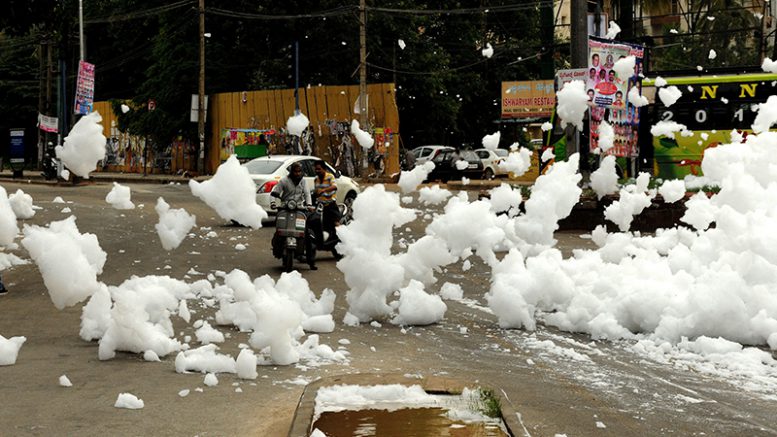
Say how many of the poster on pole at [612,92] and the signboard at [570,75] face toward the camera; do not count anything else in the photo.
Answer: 2

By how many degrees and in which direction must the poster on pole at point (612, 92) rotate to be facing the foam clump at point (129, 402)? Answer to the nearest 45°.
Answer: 0° — it already faces it

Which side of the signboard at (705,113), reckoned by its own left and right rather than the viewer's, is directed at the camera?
front

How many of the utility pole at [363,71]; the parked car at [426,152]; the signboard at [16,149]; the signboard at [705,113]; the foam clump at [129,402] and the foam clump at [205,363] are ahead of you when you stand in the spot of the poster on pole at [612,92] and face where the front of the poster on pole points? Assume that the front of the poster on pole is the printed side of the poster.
2

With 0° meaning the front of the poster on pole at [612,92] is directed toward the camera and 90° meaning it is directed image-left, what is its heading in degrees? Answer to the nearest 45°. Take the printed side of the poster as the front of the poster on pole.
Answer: approximately 0°

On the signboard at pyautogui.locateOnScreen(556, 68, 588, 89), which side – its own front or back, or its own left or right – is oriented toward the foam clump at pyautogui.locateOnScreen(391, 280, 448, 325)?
front

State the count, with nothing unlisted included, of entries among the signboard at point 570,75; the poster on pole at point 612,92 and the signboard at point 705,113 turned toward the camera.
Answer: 3

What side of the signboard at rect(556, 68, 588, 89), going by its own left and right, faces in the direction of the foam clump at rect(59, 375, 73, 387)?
front

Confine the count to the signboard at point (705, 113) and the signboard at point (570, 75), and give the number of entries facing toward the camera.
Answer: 2
